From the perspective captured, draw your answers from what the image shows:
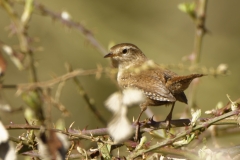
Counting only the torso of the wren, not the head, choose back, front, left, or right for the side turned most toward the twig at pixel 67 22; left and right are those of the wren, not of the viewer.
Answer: front

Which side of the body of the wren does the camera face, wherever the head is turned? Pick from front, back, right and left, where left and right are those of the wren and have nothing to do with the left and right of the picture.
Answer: left
